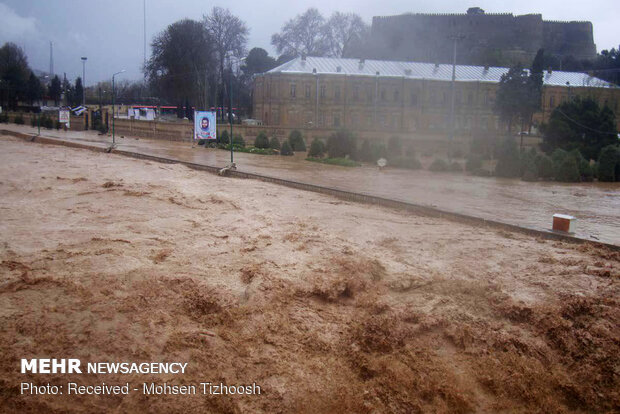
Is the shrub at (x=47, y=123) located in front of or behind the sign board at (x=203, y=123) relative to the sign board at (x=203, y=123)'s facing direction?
behind

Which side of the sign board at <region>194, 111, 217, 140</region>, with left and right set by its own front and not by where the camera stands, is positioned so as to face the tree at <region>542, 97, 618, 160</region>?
left

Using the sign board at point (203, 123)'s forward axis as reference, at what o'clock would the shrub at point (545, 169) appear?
The shrub is roughly at 10 o'clock from the sign board.

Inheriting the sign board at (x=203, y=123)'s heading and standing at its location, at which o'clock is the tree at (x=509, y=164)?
The tree is roughly at 10 o'clock from the sign board.

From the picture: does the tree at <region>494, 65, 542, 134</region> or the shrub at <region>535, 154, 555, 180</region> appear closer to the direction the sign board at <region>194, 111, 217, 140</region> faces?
the shrub

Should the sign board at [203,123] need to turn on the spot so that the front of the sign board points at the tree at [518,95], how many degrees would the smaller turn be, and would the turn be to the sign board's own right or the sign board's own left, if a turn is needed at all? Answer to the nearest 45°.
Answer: approximately 135° to the sign board's own left

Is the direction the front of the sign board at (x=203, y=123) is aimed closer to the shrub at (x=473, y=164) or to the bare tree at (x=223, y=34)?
the shrub

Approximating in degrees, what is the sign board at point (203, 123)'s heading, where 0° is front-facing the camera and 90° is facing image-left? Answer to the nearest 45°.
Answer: approximately 0°

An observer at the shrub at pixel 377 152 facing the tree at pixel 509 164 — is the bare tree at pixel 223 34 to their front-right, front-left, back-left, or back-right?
back-left

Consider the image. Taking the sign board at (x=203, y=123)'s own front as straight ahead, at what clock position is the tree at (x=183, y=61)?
The tree is roughly at 6 o'clock from the sign board.

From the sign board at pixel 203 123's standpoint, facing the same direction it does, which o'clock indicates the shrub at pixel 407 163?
The shrub is roughly at 10 o'clock from the sign board.

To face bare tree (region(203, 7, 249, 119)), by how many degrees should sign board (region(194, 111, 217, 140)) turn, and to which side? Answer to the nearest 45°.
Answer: approximately 180°

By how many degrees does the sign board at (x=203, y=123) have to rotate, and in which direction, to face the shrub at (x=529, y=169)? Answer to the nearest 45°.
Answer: approximately 45° to its left

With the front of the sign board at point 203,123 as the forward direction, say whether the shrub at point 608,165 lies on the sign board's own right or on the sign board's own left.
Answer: on the sign board's own left

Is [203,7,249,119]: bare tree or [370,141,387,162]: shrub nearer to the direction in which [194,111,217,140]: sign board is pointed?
the shrub

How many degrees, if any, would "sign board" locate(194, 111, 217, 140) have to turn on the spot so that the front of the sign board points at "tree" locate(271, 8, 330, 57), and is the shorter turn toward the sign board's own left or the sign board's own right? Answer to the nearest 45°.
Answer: approximately 180°
